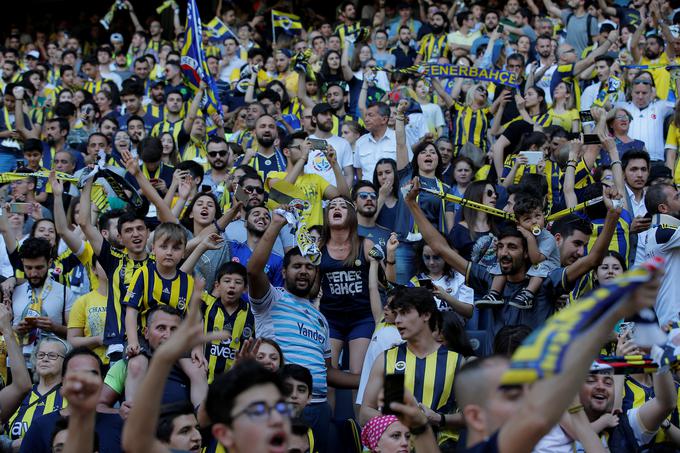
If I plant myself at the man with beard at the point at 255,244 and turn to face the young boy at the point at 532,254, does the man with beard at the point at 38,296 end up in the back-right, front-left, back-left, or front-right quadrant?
back-right

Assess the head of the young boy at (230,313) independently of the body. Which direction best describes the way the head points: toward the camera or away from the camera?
toward the camera

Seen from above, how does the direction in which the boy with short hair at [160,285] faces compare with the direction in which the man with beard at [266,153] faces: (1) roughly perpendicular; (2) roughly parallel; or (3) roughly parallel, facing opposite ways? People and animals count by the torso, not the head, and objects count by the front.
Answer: roughly parallel

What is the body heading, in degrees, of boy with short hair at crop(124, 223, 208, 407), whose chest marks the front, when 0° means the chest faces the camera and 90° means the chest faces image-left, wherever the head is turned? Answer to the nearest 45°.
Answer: approximately 0°

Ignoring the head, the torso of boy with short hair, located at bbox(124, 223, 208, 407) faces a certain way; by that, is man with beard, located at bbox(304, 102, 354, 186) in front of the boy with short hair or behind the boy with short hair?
behind

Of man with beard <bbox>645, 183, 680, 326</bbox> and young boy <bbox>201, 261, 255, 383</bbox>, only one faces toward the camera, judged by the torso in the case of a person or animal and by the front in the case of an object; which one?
the young boy

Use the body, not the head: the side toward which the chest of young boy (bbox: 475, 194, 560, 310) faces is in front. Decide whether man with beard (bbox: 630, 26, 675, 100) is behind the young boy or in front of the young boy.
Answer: behind

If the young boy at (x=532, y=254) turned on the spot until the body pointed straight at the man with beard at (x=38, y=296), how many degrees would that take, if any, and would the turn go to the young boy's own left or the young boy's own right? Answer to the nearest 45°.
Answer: approximately 45° to the young boy's own right

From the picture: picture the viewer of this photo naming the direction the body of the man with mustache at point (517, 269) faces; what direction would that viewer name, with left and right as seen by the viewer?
facing the viewer and to the left of the viewer

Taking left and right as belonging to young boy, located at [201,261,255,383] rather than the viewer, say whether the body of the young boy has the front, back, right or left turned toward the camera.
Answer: front

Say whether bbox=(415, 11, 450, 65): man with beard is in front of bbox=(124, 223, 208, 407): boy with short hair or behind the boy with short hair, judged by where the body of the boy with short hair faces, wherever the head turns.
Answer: behind

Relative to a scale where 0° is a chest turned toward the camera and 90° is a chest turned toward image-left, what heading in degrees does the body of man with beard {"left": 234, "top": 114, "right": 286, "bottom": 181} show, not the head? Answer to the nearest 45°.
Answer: approximately 0°

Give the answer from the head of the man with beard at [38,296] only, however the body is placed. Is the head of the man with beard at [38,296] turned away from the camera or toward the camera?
toward the camera
